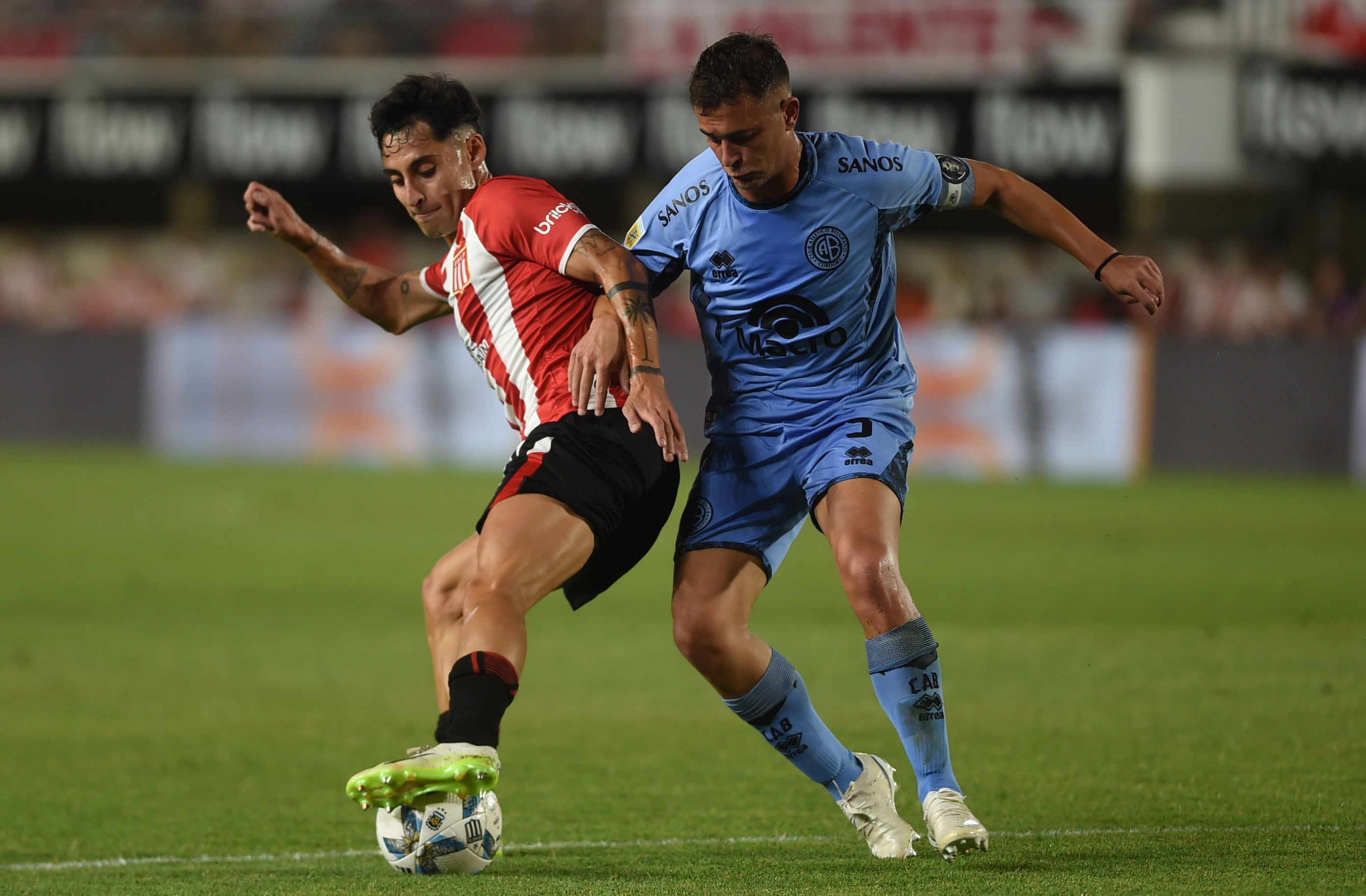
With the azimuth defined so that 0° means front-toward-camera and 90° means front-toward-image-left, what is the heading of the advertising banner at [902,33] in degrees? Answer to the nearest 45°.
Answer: approximately 0°

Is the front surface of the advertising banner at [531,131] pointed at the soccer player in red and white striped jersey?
yes

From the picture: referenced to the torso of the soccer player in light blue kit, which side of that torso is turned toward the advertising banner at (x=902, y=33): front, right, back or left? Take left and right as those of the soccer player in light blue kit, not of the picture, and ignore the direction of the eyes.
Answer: back

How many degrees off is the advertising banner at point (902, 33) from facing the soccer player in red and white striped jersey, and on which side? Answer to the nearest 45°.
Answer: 0° — it already faces them

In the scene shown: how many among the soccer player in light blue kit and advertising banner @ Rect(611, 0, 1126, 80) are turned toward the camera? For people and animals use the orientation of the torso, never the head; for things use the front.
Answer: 2

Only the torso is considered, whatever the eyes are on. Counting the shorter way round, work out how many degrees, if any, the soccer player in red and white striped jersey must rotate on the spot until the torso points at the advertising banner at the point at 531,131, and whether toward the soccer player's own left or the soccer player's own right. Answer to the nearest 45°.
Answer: approximately 135° to the soccer player's own right

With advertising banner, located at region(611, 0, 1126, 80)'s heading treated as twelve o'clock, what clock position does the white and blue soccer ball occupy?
The white and blue soccer ball is roughly at 12 o'clock from the advertising banner.

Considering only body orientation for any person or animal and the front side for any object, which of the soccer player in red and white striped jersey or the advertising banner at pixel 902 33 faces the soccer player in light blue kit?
the advertising banner
